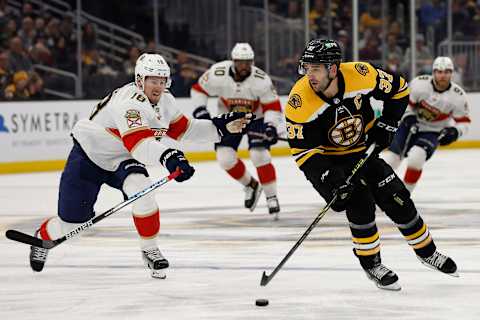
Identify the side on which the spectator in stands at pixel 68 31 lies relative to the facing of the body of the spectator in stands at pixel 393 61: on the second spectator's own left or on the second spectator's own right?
on the second spectator's own right

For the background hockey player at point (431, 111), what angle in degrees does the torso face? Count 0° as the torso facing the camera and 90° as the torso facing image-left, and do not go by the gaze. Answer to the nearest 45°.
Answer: approximately 0°

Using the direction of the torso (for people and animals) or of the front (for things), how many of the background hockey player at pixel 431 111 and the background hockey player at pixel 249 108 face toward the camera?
2

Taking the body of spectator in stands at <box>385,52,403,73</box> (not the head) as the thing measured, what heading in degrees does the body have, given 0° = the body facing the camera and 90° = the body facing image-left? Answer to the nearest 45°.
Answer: approximately 0°

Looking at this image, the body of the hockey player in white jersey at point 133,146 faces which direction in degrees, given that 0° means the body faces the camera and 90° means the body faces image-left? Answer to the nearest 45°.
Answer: approximately 315°

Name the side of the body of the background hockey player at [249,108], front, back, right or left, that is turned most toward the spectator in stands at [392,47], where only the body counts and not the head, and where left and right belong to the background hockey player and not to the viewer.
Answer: back

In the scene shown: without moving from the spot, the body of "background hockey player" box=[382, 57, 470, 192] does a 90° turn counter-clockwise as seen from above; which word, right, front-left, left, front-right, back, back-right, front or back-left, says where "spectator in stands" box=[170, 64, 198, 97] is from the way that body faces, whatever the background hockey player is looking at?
back-left
